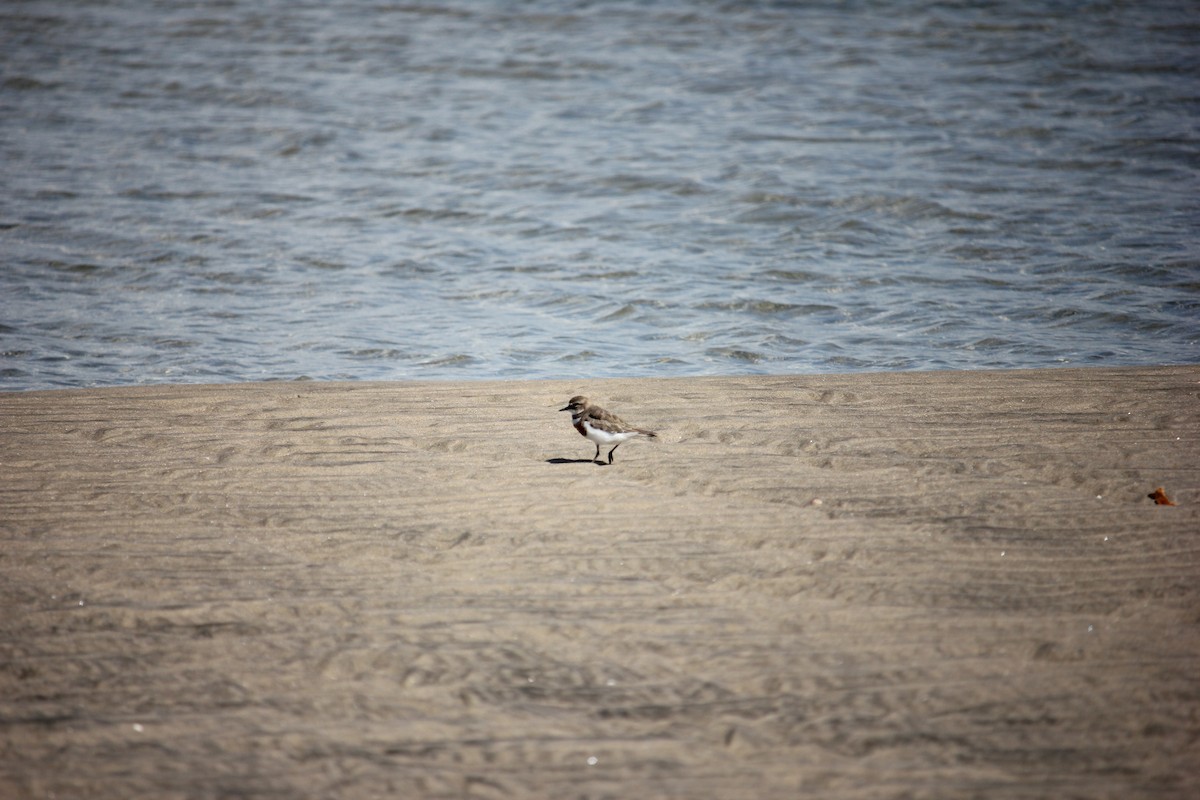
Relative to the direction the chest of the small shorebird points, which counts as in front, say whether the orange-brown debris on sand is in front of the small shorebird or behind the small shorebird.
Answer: behind

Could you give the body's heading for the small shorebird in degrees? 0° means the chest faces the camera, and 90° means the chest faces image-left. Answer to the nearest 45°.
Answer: approximately 90°
